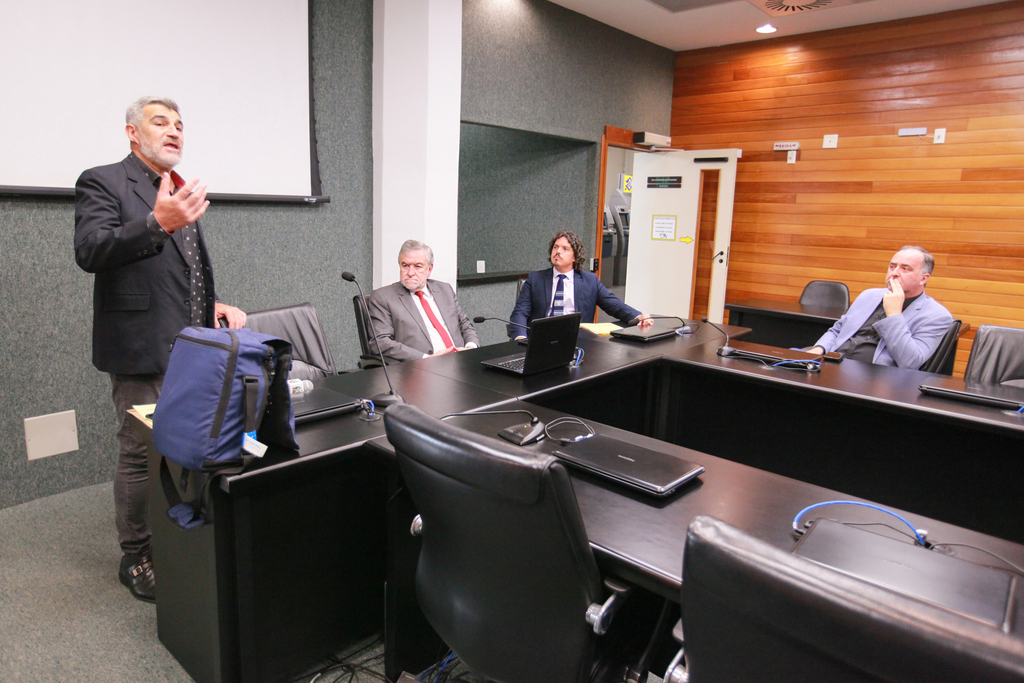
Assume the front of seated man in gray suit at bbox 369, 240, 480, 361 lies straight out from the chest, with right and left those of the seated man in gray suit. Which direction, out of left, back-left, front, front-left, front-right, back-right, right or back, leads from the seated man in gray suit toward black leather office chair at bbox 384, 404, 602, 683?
front-right

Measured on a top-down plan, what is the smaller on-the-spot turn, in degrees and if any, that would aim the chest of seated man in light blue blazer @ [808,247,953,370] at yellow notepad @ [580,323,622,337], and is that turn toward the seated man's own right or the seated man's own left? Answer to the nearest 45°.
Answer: approximately 45° to the seated man's own right

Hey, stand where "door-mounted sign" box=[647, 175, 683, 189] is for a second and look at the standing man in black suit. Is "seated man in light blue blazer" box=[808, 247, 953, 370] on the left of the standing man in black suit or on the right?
left

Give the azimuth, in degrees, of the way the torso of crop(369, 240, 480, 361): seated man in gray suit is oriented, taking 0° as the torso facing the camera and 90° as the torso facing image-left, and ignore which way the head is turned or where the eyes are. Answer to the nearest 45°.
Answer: approximately 315°

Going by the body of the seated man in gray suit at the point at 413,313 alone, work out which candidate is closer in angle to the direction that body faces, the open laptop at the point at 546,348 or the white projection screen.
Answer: the open laptop

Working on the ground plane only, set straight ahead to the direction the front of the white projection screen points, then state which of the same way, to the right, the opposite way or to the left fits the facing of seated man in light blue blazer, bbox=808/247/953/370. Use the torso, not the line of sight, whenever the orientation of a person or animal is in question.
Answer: to the right

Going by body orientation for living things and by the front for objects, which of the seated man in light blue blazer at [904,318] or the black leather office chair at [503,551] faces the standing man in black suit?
the seated man in light blue blazer

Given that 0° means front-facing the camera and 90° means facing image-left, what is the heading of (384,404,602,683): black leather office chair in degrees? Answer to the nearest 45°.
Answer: approximately 225°

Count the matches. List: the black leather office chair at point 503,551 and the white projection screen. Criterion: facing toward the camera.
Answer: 1

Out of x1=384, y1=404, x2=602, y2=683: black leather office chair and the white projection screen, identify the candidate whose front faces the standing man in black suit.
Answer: the white projection screen

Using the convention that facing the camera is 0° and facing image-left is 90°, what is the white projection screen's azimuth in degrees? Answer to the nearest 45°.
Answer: approximately 0°

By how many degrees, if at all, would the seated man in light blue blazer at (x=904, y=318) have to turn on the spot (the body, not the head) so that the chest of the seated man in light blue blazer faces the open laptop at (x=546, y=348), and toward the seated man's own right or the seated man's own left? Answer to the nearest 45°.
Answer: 0° — they already face it

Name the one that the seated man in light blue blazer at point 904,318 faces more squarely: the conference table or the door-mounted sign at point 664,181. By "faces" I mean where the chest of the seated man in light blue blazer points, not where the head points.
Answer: the conference table
